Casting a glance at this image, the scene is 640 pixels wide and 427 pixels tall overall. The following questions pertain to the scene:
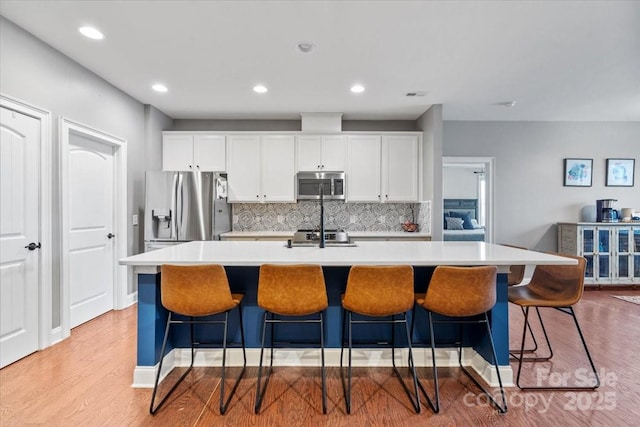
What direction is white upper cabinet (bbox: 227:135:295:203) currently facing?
toward the camera

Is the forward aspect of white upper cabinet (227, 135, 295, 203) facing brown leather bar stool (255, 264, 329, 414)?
yes

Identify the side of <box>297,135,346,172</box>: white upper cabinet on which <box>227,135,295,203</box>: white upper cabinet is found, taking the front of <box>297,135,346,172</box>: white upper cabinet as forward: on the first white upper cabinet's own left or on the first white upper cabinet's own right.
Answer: on the first white upper cabinet's own right

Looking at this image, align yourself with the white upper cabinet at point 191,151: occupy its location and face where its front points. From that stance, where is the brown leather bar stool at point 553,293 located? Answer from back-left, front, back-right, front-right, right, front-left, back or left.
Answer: front-left

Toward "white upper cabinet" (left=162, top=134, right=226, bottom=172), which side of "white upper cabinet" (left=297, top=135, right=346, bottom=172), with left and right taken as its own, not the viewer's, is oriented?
right

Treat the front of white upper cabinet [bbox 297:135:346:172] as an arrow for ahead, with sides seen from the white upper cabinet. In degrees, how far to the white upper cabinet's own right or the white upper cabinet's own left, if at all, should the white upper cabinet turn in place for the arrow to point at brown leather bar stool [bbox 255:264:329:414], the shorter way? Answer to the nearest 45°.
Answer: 0° — it already faces it

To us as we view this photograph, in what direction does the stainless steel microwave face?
facing the viewer

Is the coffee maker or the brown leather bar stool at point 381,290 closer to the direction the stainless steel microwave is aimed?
the brown leather bar stool

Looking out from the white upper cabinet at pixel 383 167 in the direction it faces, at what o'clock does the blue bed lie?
The blue bed is roughly at 7 o'clock from the white upper cabinet.

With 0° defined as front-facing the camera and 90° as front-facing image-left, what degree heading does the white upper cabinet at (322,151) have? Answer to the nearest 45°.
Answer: approximately 0°

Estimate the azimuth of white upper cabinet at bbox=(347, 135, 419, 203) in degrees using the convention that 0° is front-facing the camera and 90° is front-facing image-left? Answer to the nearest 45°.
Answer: approximately 0°
